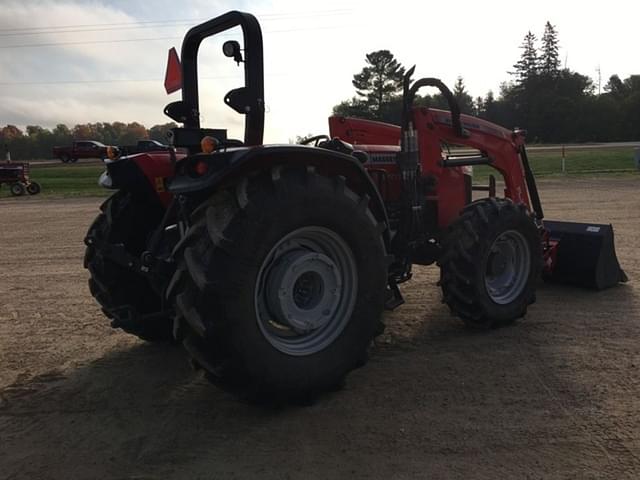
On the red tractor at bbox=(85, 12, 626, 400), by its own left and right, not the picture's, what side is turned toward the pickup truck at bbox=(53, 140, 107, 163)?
left

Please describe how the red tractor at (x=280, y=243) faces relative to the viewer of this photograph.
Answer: facing away from the viewer and to the right of the viewer

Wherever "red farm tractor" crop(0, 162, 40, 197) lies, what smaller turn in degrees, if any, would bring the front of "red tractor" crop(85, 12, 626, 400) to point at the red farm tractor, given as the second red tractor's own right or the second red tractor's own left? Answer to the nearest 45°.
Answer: approximately 90° to the second red tractor's own left
